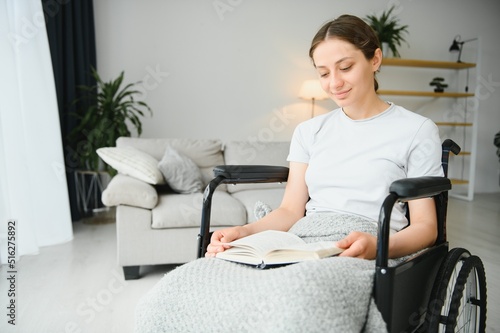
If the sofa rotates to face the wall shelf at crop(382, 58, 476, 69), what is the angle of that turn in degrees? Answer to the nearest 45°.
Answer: approximately 135° to its left

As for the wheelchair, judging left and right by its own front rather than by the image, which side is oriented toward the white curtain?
right

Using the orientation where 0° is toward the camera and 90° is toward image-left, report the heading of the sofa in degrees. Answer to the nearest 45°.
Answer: approximately 0°

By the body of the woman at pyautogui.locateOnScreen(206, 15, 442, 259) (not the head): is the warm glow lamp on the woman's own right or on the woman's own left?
on the woman's own right

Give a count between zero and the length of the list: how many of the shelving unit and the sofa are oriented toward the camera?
2

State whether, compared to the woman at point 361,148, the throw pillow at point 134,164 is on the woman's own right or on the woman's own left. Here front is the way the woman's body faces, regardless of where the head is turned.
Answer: on the woman's own right

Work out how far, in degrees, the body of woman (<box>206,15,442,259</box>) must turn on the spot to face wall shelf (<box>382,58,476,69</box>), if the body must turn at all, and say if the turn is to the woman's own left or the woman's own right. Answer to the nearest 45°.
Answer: approximately 135° to the woman's own right

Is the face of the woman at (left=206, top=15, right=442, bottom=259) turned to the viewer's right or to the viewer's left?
to the viewer's left

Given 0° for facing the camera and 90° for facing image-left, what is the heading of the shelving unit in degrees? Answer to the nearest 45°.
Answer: approximately 0°

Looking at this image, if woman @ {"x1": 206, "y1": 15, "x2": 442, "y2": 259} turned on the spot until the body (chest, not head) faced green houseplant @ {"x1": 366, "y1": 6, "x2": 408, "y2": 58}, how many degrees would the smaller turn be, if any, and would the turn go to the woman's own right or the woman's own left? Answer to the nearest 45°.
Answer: approximately 135° to the woman's own right

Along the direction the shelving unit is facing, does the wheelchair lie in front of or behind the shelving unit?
in front
